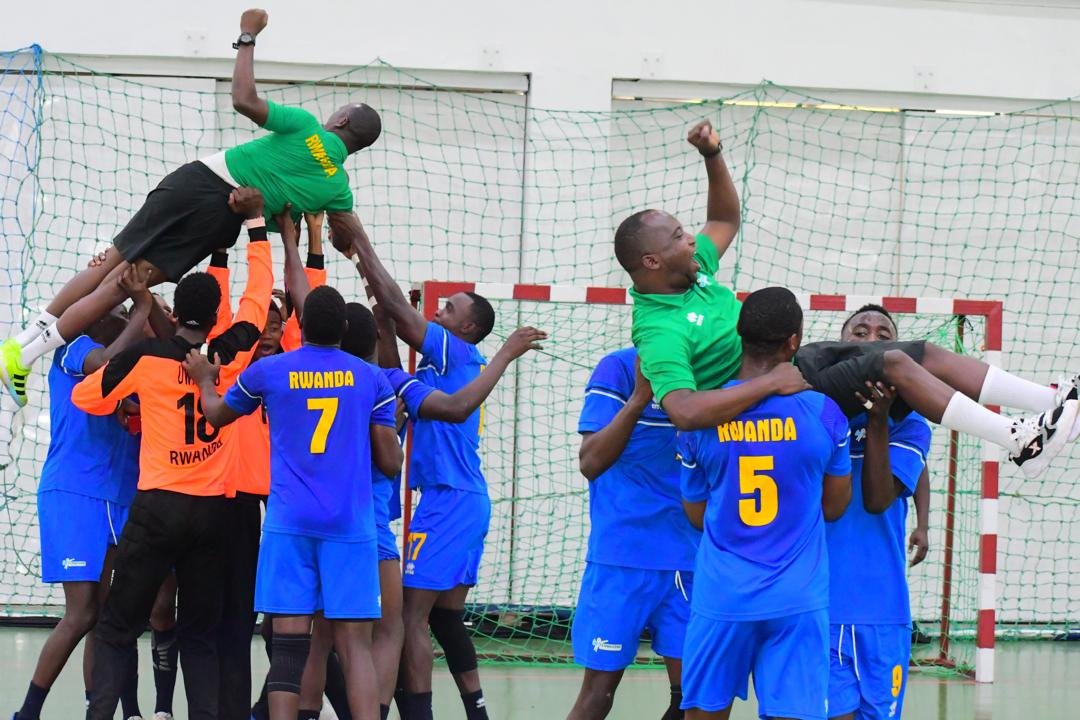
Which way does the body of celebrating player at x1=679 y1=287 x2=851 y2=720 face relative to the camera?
away from the camera

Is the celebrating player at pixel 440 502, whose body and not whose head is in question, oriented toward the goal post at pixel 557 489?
no

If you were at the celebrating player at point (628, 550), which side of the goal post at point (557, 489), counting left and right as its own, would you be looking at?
front

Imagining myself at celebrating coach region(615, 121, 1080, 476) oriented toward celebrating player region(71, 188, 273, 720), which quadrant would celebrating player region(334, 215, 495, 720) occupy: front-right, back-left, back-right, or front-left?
front-right

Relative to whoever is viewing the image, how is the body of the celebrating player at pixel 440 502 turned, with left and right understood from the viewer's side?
facing to the left of the viewer

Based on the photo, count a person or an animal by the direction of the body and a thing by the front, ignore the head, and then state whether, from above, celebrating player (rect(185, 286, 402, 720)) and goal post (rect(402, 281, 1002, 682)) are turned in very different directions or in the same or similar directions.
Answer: very different directions

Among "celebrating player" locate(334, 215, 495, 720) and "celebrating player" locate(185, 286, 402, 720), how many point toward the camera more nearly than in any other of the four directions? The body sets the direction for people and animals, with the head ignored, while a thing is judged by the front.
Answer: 0

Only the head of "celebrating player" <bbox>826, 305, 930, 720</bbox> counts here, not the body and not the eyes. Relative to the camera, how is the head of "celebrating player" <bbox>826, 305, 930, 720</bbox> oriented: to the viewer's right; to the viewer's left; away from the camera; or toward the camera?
toward the camera

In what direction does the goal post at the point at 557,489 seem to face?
toward the camera

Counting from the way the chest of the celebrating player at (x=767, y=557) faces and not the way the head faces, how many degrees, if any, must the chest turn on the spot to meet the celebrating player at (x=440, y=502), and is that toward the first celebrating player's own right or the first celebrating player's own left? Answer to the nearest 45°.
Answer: approximately 45° to the first celebrating player's own left

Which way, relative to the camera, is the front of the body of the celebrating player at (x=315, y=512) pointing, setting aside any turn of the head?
away from the camera

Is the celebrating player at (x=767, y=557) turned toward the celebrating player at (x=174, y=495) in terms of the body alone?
no

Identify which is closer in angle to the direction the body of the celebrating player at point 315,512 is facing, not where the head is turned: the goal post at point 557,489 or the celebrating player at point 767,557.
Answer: the goal post

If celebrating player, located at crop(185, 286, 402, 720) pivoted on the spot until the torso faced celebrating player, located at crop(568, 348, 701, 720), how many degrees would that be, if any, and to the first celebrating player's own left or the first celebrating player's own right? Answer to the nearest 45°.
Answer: approximately 90° to the first celebrating player's own right
